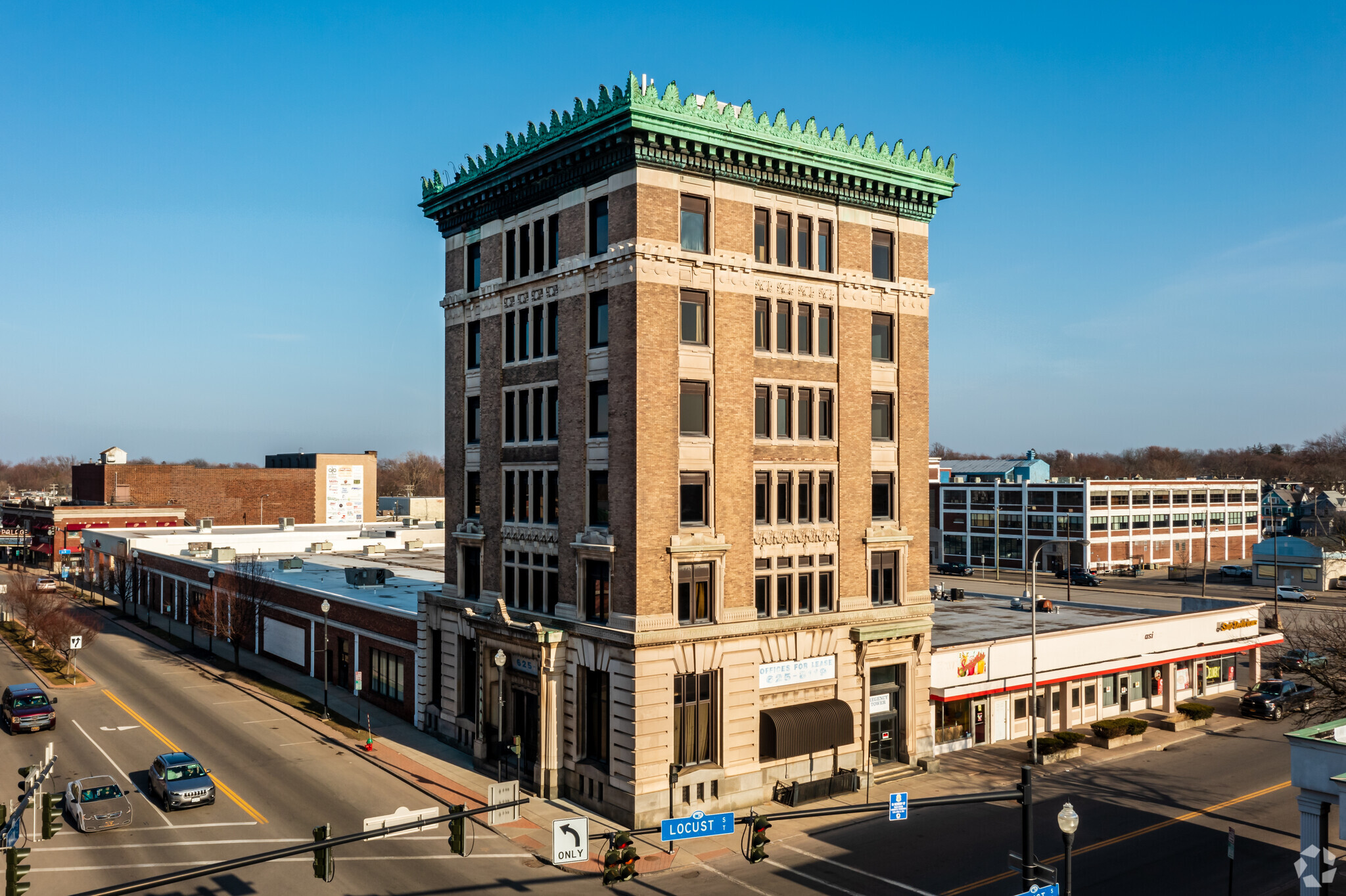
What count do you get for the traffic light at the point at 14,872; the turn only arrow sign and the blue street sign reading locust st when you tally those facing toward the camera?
2

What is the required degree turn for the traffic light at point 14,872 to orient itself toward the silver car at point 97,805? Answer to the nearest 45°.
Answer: approximately 90° to its left

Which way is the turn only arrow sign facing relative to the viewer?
toward the camera

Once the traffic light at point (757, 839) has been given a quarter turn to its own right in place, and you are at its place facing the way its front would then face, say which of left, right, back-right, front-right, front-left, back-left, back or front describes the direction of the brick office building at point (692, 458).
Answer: back-right

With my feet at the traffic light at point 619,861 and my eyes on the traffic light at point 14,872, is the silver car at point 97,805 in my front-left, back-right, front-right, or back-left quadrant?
front-right

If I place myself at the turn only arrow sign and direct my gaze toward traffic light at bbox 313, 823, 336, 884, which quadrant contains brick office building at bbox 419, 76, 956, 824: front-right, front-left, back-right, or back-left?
back-right

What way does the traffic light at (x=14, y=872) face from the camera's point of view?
to the viewer's right

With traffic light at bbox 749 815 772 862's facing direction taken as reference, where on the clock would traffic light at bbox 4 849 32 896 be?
traffic light at bbox 4 849 32 896 is roughly at 4 o'clock from traffic light at bbox 749 815 772 862.

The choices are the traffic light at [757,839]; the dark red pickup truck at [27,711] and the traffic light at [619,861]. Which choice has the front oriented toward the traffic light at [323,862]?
the dark red pickup truck

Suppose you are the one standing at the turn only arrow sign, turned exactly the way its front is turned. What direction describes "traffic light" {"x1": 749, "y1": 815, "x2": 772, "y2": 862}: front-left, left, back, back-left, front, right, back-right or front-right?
left

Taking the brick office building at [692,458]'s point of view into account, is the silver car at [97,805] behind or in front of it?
in front

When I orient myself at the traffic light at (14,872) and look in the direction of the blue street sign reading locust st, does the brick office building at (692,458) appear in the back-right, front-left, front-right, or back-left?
front-left

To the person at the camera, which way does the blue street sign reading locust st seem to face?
facing the viewer

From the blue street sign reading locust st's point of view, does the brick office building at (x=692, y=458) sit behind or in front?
behind

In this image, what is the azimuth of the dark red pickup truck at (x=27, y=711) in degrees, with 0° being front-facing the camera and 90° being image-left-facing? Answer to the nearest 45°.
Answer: approximately 0°
